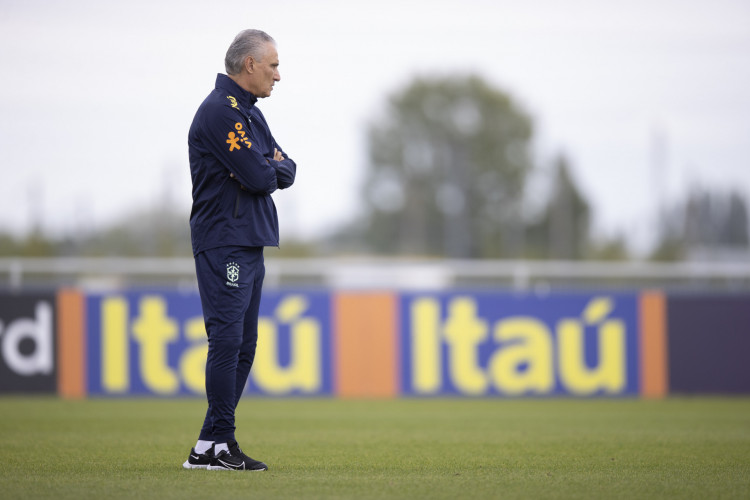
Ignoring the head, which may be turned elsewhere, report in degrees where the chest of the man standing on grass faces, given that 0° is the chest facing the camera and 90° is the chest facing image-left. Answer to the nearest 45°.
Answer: approximately 270°

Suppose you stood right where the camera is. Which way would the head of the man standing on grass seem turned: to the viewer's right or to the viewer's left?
to the viewer's right
